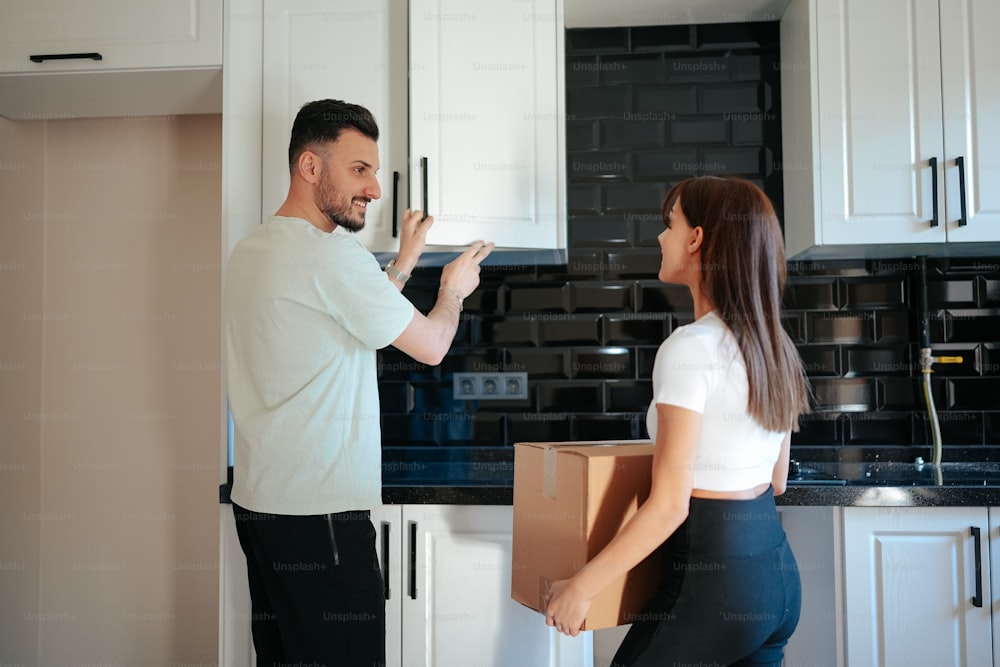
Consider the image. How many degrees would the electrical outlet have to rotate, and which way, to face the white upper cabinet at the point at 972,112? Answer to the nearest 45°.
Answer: approximately 90° to its left

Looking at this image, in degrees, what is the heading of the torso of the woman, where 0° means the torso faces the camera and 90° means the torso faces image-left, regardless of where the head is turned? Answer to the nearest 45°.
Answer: approximately 135°

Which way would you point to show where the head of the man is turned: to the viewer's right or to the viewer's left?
to the viewer's right

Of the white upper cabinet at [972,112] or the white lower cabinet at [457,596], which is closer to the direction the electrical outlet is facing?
the white lower cabinet

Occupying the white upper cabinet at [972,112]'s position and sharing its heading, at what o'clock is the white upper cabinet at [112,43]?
the white upper cabinet at [112,43] is roughly at 2 o'clock from the white upper cabinet at [972,112].

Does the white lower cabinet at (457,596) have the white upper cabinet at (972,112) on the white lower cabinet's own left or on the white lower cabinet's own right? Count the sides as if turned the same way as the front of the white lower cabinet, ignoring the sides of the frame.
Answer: on the white lower cabinet's own left

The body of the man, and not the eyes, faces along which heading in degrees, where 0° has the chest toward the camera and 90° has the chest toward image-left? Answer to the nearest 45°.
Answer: approximately 225°
